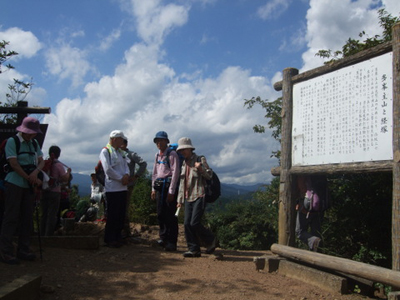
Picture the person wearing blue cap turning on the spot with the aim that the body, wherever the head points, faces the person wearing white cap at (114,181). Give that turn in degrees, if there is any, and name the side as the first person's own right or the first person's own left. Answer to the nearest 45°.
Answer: approximately 45° to the first person's own right

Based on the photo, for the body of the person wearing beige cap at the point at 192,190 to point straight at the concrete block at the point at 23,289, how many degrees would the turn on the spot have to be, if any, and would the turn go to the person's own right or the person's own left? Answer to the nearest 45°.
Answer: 0° — they already face it

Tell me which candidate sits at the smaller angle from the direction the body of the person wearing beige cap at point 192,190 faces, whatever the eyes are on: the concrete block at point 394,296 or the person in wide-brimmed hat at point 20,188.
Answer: the person in wide-brimmed hat

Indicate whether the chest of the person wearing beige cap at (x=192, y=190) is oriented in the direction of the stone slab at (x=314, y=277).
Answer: no

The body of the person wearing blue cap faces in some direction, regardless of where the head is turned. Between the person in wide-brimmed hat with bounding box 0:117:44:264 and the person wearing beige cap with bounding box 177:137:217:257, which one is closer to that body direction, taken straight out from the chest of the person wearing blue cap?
the person in wide-brimmed hat

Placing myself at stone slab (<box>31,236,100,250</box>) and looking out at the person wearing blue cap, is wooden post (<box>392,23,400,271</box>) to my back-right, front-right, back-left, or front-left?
front-right

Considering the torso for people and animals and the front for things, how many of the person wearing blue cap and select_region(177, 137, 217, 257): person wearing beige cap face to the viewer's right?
0

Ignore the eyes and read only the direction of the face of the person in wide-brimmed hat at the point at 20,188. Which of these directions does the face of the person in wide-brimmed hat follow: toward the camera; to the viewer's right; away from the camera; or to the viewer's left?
toward the camera

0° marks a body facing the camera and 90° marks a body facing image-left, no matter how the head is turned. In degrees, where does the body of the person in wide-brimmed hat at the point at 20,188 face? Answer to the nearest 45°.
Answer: approximately 315°

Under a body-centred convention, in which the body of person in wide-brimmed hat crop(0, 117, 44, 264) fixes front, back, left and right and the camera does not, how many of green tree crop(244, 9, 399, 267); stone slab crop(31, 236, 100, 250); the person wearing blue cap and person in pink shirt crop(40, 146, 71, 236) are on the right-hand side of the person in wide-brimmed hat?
0

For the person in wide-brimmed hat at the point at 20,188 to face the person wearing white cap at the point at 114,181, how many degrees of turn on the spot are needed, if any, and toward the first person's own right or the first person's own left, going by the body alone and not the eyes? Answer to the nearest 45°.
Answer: approximately 90° to the first person's own left

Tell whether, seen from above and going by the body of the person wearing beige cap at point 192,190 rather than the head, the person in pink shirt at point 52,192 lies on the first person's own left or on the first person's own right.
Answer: on the first person's own right
